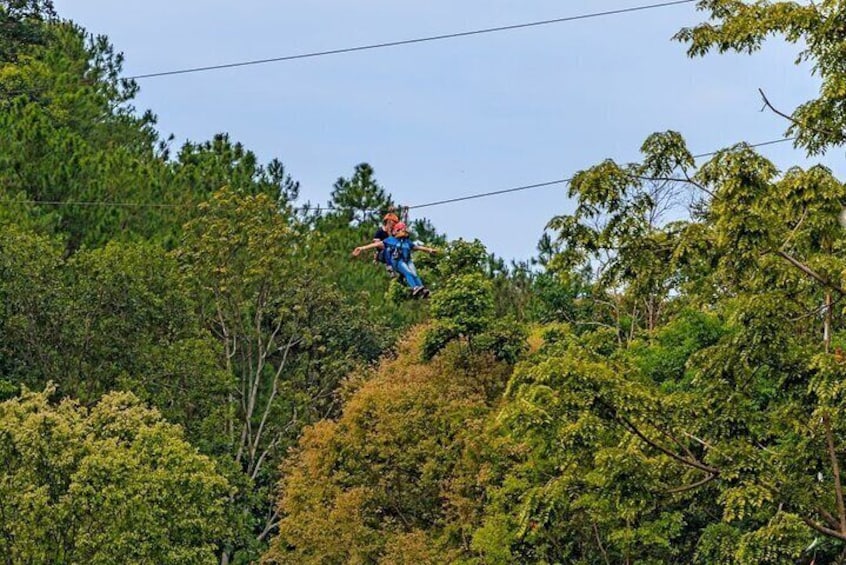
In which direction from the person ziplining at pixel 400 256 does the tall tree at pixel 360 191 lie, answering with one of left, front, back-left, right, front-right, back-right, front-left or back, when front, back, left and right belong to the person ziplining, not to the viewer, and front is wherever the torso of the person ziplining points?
back-left

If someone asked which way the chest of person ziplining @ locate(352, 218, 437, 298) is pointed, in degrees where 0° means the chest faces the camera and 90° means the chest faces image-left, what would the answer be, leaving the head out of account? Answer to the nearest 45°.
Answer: approximately 315°
